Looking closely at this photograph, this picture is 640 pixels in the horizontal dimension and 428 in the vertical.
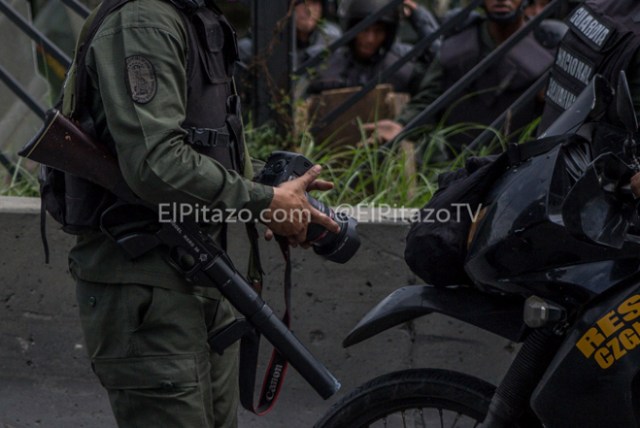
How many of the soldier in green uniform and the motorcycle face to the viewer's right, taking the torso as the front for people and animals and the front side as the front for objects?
1

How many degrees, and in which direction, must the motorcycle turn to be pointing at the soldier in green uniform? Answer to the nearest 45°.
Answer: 0° — it already faces them

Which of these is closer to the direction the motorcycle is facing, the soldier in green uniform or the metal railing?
the soldier in green uniform

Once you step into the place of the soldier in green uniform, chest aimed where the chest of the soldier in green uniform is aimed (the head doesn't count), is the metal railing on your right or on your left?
on your left

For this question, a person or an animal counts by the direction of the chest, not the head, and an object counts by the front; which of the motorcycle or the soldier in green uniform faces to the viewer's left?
the motorcycle

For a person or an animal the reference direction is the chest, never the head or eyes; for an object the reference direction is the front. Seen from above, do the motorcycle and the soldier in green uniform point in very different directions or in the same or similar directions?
very different directions

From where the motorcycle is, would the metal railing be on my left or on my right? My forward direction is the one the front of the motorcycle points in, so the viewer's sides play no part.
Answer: on my right

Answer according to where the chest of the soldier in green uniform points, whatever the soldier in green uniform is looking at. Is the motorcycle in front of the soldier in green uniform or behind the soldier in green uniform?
in front

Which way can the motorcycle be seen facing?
to the viewer's left

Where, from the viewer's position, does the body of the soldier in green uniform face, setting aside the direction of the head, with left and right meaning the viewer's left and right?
facing to the right of the viewer
